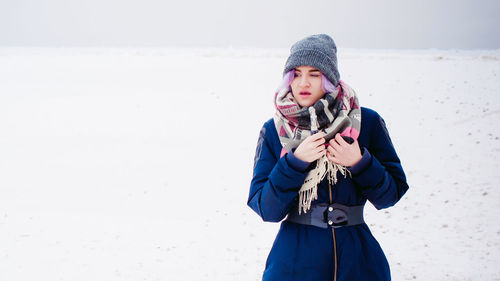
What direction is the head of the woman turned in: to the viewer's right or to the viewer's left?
to the viewer's left

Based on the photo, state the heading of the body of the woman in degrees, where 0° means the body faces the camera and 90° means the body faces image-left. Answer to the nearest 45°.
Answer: approximately 0°
